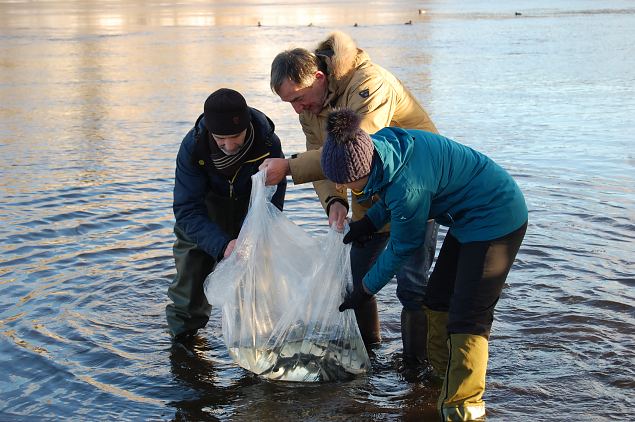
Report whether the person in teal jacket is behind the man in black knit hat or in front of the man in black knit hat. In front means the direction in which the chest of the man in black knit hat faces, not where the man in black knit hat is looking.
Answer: in front

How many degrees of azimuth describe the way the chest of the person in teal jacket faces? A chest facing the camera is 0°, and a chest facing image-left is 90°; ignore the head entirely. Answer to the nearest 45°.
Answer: approximately 90°

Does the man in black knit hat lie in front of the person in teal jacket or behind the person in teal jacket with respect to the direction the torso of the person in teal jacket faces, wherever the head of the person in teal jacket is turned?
in front

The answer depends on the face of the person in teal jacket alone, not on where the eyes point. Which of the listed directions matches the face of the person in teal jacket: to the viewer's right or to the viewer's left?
to the viewer's left

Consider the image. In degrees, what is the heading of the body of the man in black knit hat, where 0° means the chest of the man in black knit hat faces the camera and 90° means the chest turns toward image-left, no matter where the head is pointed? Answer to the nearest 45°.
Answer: approximately 315°

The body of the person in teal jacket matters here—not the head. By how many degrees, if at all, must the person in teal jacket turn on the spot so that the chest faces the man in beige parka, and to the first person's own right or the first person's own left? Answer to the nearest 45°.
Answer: approximately 45° to the first person's own right

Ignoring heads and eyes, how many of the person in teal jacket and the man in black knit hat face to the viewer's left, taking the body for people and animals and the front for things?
1
